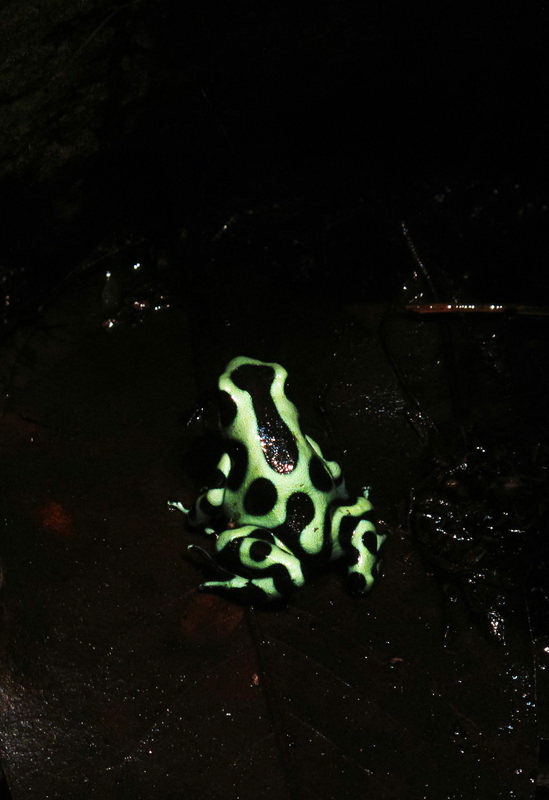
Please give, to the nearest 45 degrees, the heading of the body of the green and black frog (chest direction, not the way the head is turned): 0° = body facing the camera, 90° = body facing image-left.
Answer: approximately 135°
